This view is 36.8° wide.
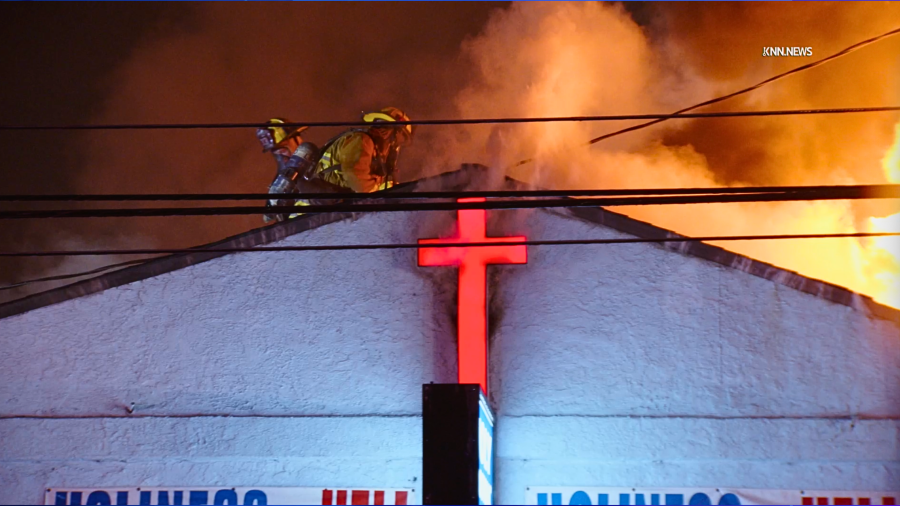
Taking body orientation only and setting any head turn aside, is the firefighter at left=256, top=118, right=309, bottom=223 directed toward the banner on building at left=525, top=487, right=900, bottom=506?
no

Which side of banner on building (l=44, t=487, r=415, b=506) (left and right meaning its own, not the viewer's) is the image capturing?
front

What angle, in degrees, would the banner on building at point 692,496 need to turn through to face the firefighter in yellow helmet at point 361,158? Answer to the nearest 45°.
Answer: approximately 135° to its right

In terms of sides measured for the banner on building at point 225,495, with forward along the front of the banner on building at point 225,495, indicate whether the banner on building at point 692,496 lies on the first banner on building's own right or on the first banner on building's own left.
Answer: on the first banner on building's own left

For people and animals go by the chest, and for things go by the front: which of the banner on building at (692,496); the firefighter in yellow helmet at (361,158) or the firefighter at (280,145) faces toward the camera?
the banner on building

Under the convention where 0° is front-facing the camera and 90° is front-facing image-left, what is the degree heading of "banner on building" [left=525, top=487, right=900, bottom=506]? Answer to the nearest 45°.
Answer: approximately 0°

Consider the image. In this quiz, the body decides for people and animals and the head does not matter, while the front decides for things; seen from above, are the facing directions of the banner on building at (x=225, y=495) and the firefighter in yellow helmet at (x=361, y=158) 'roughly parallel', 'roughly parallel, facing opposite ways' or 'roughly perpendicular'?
roughly perpendicular

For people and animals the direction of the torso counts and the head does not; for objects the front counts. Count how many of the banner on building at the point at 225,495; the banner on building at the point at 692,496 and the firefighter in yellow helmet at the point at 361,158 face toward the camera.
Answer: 2

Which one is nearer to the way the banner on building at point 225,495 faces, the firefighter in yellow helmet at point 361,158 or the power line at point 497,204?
the power line

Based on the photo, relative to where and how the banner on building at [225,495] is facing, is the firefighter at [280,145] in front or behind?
behind
